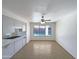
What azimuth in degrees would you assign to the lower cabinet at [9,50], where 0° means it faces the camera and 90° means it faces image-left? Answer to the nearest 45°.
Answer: approximately 315°

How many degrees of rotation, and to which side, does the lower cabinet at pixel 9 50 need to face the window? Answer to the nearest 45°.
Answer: approximately 90° to its left
